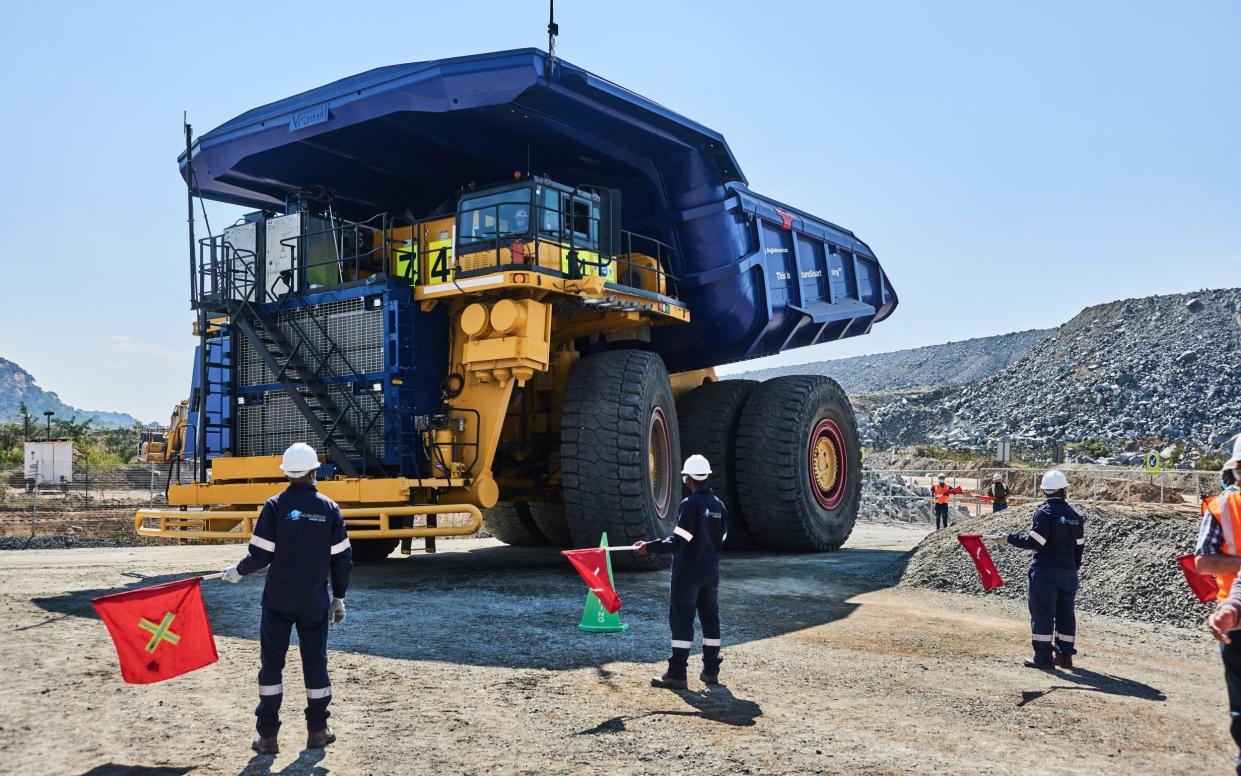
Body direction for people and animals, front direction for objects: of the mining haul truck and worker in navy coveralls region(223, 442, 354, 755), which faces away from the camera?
the worker in navy coveralls

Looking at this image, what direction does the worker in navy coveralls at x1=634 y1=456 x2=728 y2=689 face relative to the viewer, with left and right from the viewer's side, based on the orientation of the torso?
facing away from the viewer and to the left of the viewer

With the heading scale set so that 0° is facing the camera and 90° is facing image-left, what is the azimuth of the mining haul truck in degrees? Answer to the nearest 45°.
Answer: approximately 45°

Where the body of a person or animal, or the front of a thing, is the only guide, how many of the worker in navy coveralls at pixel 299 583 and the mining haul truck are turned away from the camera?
1

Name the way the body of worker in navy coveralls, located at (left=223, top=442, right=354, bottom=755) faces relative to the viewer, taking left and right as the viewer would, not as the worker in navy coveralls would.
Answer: facing away from the viewer

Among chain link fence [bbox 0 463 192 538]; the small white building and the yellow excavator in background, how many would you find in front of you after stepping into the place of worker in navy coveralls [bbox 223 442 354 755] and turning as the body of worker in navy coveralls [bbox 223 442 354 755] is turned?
3

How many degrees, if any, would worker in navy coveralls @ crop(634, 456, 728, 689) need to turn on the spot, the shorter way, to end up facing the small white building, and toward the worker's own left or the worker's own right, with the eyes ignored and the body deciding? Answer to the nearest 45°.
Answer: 0° — they already face it

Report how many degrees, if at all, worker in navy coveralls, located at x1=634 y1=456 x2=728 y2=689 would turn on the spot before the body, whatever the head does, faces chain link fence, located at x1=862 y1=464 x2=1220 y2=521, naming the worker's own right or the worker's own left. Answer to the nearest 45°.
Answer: approximately 90° to the worker's own right

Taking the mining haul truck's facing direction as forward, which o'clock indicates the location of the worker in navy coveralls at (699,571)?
The worker in navy coveralls is roughly at 10 o'clock from the mining haul truck.

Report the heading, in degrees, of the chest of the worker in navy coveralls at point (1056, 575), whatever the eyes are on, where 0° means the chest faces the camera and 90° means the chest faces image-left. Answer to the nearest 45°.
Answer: approximately 135°

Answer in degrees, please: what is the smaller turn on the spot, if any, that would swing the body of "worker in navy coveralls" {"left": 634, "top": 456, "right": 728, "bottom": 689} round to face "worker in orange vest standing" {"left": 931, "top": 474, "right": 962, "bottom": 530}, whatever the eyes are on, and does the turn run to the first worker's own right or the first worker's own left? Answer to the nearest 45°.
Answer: approximately 45° to the first worker's own right
